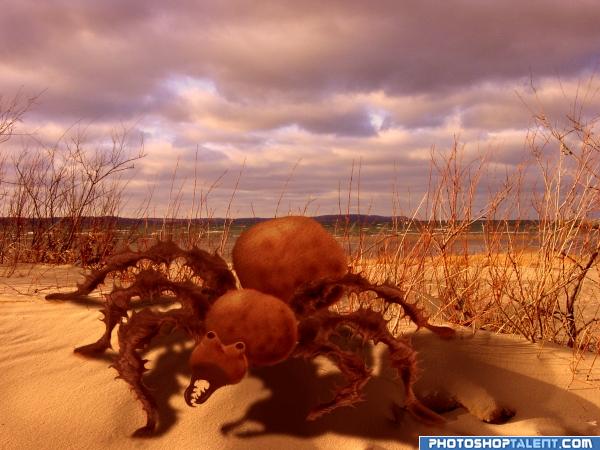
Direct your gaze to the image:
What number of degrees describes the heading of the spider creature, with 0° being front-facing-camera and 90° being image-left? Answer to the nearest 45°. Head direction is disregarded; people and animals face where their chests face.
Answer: approximately 45°
